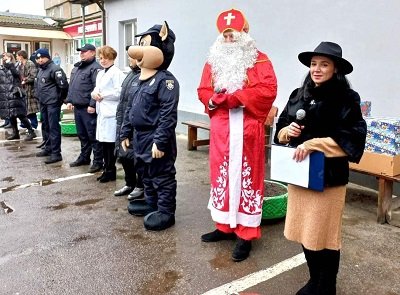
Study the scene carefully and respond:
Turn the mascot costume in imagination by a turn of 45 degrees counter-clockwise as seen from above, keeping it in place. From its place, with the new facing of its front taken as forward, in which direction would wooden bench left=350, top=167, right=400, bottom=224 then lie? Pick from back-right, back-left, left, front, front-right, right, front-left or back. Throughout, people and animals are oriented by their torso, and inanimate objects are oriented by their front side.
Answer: left

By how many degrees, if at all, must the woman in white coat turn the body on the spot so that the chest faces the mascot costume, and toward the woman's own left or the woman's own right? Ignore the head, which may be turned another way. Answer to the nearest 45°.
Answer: approximately 45° to the woman's own left

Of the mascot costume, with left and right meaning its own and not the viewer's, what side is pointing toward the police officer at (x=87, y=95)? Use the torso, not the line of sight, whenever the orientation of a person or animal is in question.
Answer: right

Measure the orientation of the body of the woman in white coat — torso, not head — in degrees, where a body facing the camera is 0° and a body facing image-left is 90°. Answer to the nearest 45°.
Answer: approximately 45°
